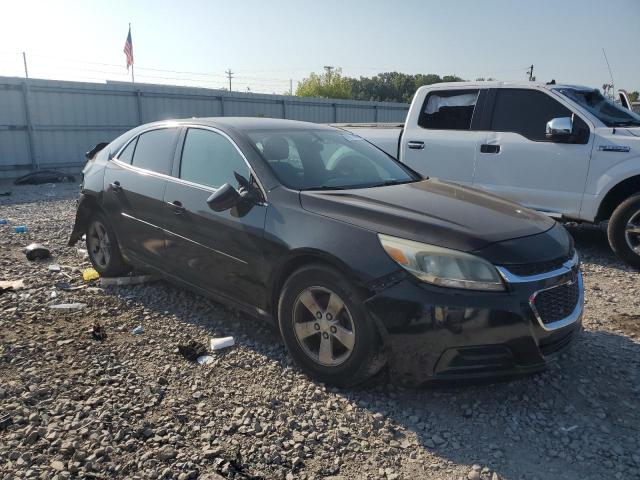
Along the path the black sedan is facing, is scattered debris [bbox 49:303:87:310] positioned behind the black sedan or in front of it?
behind

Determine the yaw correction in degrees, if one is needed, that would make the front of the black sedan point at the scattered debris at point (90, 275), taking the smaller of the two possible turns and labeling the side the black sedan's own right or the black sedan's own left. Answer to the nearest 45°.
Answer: approximately 180°

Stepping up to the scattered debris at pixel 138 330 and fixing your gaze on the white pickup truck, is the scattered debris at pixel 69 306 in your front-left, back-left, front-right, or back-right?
back-left

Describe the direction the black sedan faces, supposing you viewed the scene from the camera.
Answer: facing the viewer and to the right of the viewer

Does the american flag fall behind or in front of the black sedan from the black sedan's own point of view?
behind

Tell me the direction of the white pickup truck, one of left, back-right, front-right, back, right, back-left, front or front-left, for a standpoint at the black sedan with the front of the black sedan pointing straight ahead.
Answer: left
